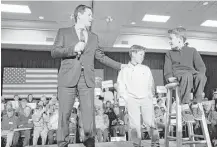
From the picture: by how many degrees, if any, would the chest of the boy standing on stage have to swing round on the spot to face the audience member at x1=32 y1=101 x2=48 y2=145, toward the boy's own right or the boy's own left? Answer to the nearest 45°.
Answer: approximately 135° to the boy's own right
